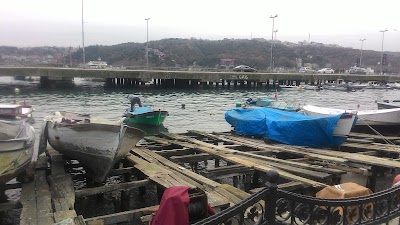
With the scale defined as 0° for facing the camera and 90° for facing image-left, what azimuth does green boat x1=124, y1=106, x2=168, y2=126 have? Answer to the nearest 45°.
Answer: approximately 315°

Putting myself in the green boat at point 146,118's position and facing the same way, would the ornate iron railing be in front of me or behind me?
in front

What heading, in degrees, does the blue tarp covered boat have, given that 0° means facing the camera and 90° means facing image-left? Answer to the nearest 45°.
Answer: approximately 315°

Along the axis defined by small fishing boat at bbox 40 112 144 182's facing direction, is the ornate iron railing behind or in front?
in front

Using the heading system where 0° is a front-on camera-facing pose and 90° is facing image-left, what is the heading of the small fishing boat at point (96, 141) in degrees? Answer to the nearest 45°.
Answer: approximately 315°

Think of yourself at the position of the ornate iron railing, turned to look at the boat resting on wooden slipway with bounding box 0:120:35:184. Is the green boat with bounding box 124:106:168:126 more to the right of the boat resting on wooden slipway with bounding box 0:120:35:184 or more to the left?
right

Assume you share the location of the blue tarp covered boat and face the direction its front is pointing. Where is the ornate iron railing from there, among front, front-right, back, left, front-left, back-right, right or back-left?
front-right

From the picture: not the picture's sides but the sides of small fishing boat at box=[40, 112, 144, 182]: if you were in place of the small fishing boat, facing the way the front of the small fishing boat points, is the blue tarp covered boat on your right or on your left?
on your left

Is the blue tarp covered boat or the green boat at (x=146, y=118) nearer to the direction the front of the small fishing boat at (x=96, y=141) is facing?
the blue tarp covered boat
